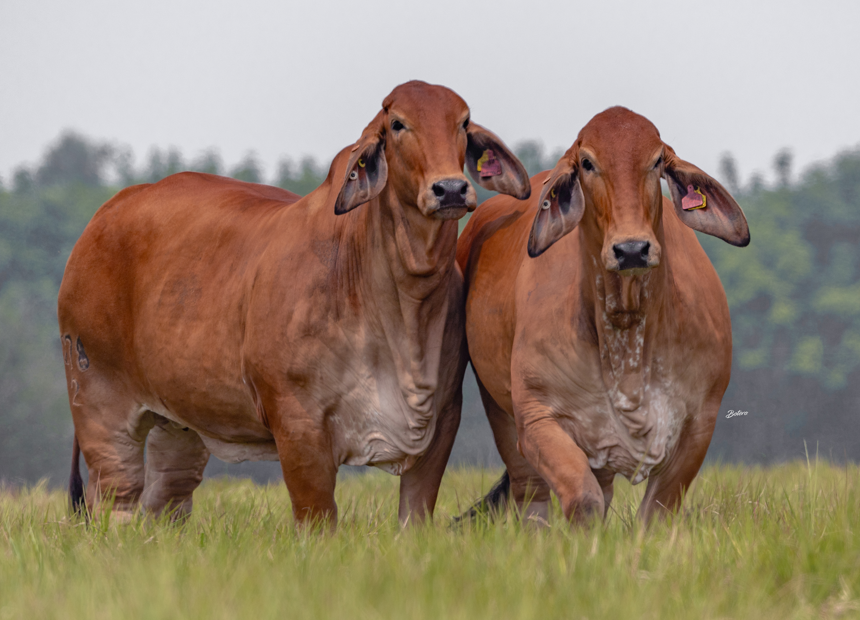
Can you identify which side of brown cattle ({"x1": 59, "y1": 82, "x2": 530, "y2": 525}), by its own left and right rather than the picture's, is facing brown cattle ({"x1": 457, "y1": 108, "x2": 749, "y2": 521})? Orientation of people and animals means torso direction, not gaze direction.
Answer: front

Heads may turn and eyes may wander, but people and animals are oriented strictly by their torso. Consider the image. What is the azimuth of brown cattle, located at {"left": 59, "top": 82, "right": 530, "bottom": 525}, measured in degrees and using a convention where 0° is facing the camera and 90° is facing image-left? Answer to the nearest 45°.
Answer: approximately 315°
